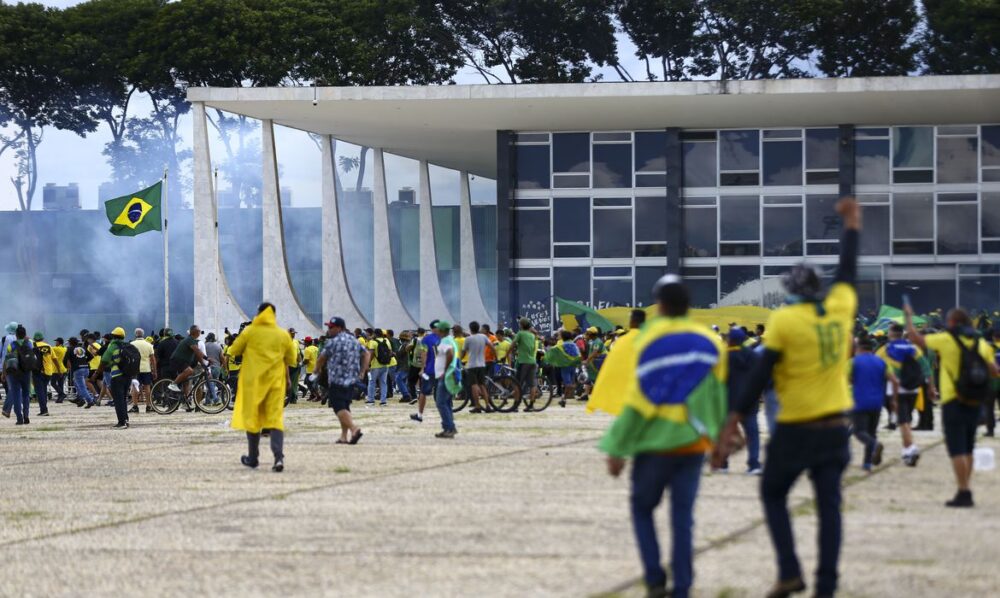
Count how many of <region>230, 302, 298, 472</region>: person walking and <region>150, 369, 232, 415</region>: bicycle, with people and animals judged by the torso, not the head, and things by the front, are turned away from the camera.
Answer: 1

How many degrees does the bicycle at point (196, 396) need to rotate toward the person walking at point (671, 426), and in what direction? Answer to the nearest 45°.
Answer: approximately 90° to its right

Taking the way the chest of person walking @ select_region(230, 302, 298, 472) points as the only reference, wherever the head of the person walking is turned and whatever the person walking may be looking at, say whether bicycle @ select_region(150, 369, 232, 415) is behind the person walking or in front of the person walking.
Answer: in front

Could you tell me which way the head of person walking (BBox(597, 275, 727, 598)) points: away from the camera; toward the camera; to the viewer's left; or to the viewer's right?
away from the camera

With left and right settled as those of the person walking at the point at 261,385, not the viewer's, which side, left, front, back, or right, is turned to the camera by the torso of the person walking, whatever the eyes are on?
back

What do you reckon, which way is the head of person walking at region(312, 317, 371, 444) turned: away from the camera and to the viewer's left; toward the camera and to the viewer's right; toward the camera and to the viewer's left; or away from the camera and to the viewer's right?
toward the camera and to the viewer's left

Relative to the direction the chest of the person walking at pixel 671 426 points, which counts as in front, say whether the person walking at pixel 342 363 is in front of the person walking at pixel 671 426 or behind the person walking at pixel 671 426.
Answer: in front

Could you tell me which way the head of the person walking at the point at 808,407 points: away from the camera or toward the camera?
away from the camera

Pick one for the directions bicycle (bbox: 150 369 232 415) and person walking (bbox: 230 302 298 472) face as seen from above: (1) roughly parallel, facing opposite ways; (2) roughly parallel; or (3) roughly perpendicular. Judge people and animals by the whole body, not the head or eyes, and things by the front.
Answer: roughly perpendicular

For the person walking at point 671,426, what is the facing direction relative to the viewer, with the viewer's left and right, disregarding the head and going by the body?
facing away from the viewer

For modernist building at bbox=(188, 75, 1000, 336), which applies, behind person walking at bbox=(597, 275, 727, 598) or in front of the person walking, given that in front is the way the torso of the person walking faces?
in front

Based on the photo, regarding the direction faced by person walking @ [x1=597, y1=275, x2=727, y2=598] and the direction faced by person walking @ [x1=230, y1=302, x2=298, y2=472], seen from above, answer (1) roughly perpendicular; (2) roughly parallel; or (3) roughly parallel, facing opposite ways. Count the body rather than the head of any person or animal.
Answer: roughly parallel
